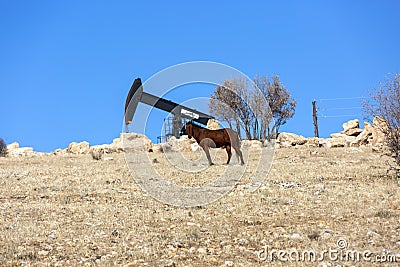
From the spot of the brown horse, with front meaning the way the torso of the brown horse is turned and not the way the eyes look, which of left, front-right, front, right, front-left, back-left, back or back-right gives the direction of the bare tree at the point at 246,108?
right

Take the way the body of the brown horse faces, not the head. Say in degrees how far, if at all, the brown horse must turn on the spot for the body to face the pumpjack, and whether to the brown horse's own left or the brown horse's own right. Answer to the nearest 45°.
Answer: approximately 45° to the brown horse's own right

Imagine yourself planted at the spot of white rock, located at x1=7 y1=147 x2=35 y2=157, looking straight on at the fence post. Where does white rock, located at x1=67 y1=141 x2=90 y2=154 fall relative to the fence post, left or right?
right

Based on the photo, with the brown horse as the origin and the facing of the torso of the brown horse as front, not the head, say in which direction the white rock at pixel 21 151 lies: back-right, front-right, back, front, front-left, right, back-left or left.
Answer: front-right

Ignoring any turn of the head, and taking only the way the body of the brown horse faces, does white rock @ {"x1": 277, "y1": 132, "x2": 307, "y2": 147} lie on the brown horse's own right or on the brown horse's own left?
on the brown horse's own right

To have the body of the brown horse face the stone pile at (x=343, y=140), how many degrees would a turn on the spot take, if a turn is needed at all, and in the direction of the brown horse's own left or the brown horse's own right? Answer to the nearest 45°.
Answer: approximately 135° to the brown horse's own right

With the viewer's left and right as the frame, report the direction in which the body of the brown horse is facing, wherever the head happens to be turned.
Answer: facing to the left of the viewer

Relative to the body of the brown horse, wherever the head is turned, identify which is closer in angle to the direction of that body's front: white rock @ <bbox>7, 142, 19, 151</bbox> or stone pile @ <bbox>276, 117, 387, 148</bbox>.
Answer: the white rock

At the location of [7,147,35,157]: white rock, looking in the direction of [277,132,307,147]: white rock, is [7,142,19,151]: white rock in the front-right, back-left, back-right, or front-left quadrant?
back-left

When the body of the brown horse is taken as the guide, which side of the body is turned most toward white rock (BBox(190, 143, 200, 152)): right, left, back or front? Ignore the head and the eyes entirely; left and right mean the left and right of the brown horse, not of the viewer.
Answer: right
